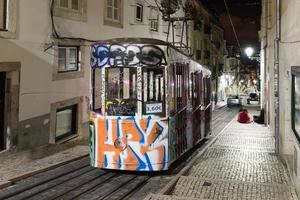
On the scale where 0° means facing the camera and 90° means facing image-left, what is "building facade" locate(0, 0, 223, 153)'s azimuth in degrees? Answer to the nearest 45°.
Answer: approximately 315°
